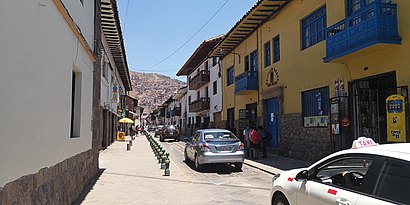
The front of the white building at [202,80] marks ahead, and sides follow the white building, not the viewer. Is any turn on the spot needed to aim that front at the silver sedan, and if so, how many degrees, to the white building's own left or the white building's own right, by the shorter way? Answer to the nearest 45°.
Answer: approximately 45° to the white building's own left

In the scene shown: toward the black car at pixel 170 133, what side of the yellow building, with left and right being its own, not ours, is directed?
right

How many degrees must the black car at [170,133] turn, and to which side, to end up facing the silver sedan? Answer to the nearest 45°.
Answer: approximately 180°

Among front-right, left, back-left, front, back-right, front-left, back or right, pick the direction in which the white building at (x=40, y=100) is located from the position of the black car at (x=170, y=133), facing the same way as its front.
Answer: back

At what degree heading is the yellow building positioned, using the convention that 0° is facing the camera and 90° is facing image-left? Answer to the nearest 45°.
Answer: approximately 45°

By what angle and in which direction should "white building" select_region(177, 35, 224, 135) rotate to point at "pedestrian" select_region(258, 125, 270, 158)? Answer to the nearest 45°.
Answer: approximately 45° to its left

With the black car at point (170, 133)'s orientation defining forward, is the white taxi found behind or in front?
behind

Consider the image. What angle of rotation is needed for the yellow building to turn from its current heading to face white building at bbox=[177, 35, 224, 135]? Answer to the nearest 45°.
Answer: approximately 90° to its right

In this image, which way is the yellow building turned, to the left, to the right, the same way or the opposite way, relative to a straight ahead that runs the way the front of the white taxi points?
to the left

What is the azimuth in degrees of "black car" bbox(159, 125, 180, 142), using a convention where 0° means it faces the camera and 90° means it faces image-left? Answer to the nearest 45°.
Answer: approximately 180°
